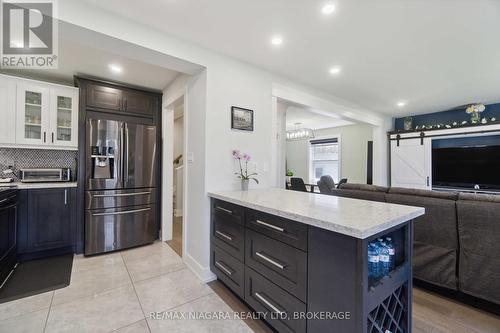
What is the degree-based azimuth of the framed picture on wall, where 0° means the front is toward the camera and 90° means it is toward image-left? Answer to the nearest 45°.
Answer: approximately 315°

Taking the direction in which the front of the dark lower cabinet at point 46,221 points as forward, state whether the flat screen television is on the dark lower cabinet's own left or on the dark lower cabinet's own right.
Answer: on the dark lower cabinet's own left

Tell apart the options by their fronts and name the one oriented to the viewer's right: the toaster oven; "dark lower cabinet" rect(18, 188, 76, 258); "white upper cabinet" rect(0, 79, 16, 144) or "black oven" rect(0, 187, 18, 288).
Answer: the black oven

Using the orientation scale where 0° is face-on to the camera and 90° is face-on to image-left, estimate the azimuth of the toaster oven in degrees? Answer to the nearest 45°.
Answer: approximately 0°

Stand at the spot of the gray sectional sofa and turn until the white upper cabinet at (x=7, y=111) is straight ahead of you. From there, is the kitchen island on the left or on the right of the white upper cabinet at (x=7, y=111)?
left

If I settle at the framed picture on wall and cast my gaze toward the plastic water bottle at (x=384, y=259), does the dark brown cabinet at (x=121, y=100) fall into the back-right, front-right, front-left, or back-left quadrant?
back-right

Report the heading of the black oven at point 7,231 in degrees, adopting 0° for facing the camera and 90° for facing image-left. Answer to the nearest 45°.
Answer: approximately 270°

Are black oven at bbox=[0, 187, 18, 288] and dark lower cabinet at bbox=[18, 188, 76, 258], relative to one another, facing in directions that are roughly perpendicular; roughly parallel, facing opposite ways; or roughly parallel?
roughly perpendicular

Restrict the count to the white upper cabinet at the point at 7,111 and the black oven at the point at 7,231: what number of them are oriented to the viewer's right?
1

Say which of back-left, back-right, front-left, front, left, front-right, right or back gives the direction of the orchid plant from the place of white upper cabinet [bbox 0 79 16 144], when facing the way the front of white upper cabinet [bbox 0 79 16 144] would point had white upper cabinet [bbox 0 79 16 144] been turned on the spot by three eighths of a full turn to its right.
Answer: back
